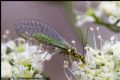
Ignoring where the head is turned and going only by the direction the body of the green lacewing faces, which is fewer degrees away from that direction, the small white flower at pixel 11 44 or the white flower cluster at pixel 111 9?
the white flower cluster

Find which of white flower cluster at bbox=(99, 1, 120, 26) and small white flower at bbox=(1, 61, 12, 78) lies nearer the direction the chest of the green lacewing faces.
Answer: the white flower cluster

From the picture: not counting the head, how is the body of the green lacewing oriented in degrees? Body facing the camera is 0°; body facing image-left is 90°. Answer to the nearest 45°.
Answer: approximately 270°
